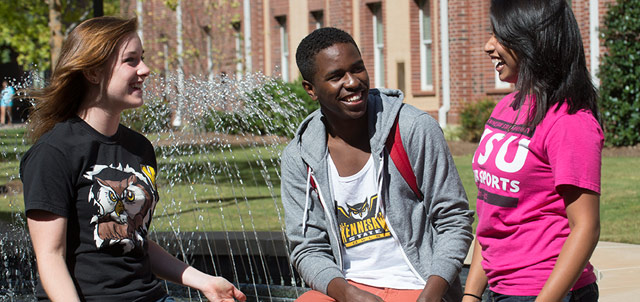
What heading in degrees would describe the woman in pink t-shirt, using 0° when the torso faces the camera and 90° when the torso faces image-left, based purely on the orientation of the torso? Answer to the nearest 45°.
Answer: approximately 45°

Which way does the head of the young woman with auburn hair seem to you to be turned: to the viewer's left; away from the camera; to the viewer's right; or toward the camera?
to the viewer's right

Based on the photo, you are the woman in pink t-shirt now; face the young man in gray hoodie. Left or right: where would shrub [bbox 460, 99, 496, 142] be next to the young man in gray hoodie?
right

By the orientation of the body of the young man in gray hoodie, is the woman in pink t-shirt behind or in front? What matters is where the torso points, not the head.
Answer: in front

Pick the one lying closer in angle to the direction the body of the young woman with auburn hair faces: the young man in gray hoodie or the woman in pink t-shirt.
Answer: the woman in pink t-shirt

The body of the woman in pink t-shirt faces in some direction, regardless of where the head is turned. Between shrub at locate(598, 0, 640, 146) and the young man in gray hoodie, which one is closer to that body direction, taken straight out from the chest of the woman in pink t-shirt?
the young man in gray hoodie

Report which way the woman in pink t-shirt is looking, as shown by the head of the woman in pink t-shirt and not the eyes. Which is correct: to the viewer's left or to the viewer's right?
to the viewer's left

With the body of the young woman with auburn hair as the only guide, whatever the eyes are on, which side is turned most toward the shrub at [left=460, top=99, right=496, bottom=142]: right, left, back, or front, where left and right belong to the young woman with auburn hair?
left

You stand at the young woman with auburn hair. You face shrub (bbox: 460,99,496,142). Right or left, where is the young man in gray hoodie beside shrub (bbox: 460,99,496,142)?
right

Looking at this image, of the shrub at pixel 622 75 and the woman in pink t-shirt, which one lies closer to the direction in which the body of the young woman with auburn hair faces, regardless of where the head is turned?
the woman in pink t-shirt

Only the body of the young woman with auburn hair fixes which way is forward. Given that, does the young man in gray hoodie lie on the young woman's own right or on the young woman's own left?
on the young woman's own left

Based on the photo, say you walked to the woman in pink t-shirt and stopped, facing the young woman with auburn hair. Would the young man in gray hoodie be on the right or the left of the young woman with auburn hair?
right
